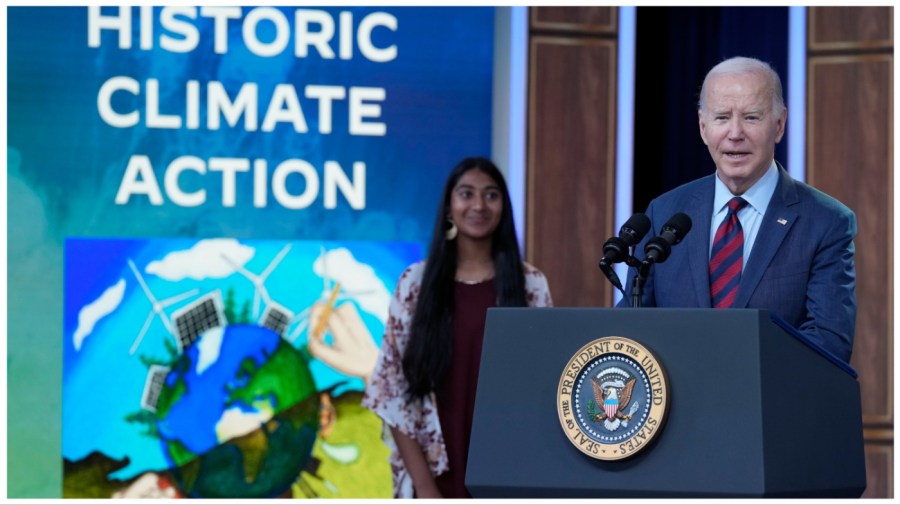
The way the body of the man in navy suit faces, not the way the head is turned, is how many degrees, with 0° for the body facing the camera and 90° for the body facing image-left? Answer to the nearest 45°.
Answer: approximately 45°

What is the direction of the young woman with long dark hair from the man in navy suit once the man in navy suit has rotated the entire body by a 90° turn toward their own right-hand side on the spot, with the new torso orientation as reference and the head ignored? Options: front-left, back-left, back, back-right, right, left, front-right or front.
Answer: front

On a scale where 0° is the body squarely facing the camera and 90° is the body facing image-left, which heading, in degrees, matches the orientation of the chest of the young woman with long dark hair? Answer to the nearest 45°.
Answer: approximately 315°

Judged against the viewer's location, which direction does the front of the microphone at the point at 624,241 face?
facing away from the viewer and to the right of the viewer

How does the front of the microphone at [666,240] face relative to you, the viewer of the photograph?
facing away from the viewer and to the right of the viewer

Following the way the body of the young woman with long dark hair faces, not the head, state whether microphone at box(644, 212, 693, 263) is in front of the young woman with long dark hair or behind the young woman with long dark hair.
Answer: in front

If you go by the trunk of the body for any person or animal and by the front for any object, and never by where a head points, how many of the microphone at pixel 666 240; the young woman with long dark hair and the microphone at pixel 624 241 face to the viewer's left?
0

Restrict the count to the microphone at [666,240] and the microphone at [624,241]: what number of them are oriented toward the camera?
0

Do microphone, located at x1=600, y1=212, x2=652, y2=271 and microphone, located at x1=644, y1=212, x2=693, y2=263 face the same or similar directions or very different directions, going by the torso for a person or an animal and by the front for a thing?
same or similar directions

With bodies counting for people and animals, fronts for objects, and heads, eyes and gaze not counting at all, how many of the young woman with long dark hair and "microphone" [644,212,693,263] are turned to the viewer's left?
0
